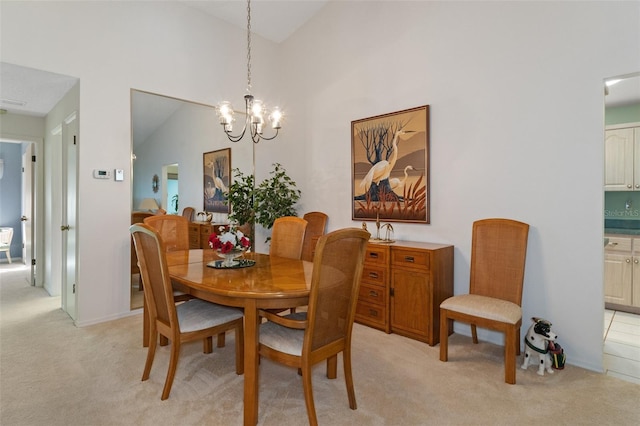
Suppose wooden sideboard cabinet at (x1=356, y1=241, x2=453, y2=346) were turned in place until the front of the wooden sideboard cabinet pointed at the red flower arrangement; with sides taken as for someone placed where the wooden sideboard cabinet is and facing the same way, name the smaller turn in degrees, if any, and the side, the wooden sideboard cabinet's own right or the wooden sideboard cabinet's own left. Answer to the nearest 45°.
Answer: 0° — it already faces it

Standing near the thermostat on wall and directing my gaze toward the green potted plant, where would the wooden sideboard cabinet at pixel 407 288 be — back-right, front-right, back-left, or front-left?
front-right

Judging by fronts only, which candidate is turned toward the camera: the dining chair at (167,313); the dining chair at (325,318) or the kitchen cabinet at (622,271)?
the kitchen cabinet

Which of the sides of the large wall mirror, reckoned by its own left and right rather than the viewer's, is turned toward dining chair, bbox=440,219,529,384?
front

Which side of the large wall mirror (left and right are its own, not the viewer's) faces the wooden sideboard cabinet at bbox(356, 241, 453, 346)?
front

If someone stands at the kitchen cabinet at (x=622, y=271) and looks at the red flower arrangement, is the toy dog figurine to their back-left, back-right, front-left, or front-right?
front-left

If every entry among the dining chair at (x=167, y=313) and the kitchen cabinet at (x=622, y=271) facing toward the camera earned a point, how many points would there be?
1

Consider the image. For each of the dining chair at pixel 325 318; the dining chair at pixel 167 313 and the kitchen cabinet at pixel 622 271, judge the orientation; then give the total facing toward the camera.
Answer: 1

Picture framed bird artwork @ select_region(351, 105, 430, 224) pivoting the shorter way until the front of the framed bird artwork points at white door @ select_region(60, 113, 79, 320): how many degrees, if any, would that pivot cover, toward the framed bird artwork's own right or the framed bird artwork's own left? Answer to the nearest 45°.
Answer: approximately 45° to the framed bird artwork's own right

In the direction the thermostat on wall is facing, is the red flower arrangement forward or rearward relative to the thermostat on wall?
forward

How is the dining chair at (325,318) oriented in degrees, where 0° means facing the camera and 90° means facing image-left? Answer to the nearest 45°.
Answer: approximately 135°

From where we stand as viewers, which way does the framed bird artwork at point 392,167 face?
facing the viewer and to the left of the viewer

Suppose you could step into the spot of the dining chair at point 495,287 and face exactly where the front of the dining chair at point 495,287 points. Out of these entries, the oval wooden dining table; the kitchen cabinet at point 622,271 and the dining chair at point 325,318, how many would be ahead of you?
2

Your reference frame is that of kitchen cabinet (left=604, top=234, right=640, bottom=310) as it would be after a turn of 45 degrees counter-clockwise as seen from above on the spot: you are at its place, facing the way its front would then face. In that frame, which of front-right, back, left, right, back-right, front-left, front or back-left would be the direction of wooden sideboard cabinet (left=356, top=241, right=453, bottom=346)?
right

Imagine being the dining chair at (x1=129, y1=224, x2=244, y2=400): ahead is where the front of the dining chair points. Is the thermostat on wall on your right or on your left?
on your left
